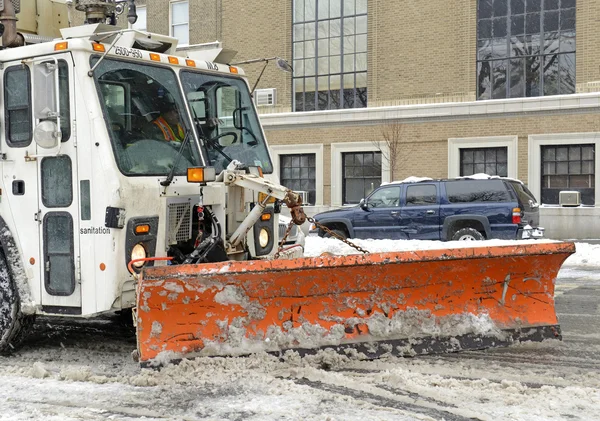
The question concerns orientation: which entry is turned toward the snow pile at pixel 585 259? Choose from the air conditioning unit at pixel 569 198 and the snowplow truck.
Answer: the air conditioning unit

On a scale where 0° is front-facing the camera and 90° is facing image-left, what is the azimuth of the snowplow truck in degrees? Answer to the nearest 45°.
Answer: approximately 315°

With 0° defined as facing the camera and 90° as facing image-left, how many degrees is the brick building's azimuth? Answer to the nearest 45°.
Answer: approximately 0°

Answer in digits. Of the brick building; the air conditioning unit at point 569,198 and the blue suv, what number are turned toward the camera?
2

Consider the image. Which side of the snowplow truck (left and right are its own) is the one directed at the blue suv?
left

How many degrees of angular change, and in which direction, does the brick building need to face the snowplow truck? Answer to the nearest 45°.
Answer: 0° — it already faces it

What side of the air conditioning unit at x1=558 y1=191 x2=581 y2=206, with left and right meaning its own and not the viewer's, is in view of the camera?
back
